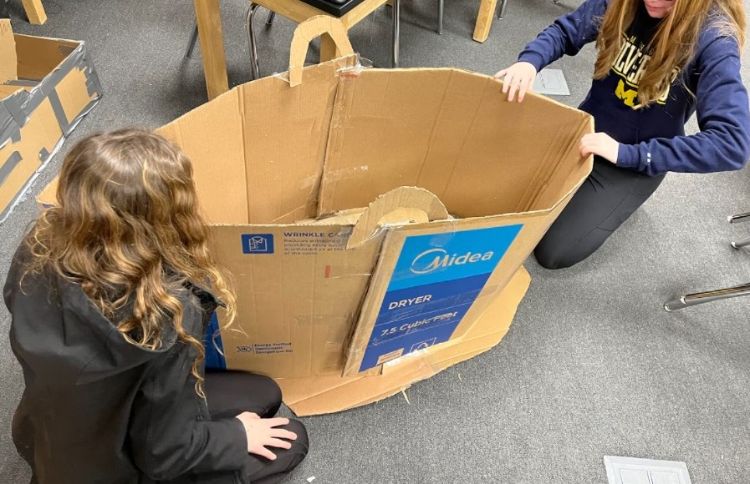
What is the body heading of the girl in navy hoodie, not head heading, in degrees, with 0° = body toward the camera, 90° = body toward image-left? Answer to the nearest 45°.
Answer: approximately 45°

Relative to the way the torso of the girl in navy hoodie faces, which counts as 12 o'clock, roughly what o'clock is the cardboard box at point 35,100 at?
The cardboard box is roughly at 1 o'clock from the girl in navy hoodie.
